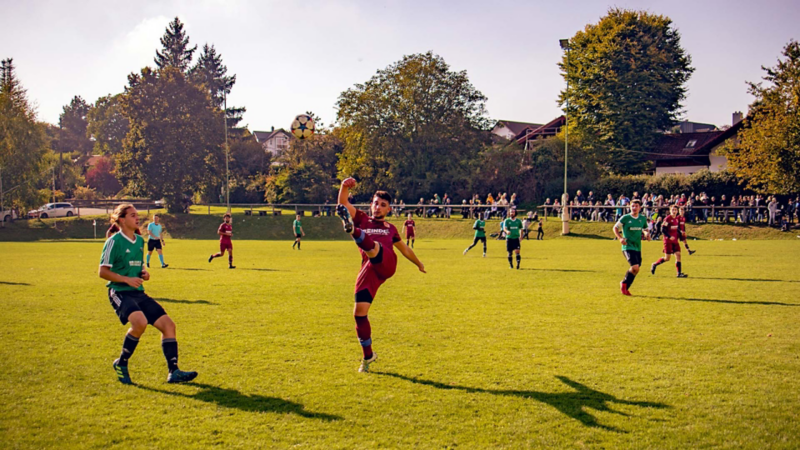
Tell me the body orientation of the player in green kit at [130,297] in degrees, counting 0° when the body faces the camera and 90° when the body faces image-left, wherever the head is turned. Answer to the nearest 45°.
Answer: approximately 315°

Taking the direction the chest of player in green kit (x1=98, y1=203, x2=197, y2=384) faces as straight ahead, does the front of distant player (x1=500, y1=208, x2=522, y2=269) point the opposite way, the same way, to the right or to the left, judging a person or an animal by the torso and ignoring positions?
to the right

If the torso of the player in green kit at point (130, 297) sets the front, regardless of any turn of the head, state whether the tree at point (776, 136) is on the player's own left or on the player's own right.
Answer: on the player's own left

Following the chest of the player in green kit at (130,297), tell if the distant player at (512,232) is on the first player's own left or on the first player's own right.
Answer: on the first player's own left

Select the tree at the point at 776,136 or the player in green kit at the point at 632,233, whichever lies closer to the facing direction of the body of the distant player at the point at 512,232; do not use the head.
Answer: the player in green kit

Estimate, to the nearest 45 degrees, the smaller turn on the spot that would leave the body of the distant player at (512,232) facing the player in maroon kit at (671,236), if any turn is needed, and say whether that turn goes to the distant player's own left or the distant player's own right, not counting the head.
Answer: approximately 45° to the distant player's own left
